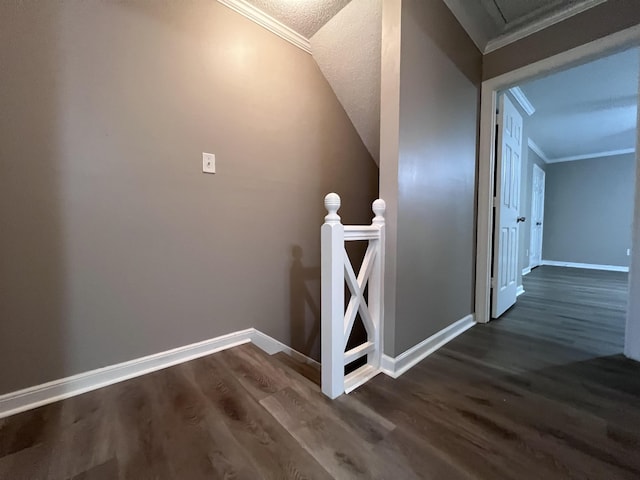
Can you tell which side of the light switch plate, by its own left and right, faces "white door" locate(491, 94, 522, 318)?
left

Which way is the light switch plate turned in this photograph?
toward the camera
